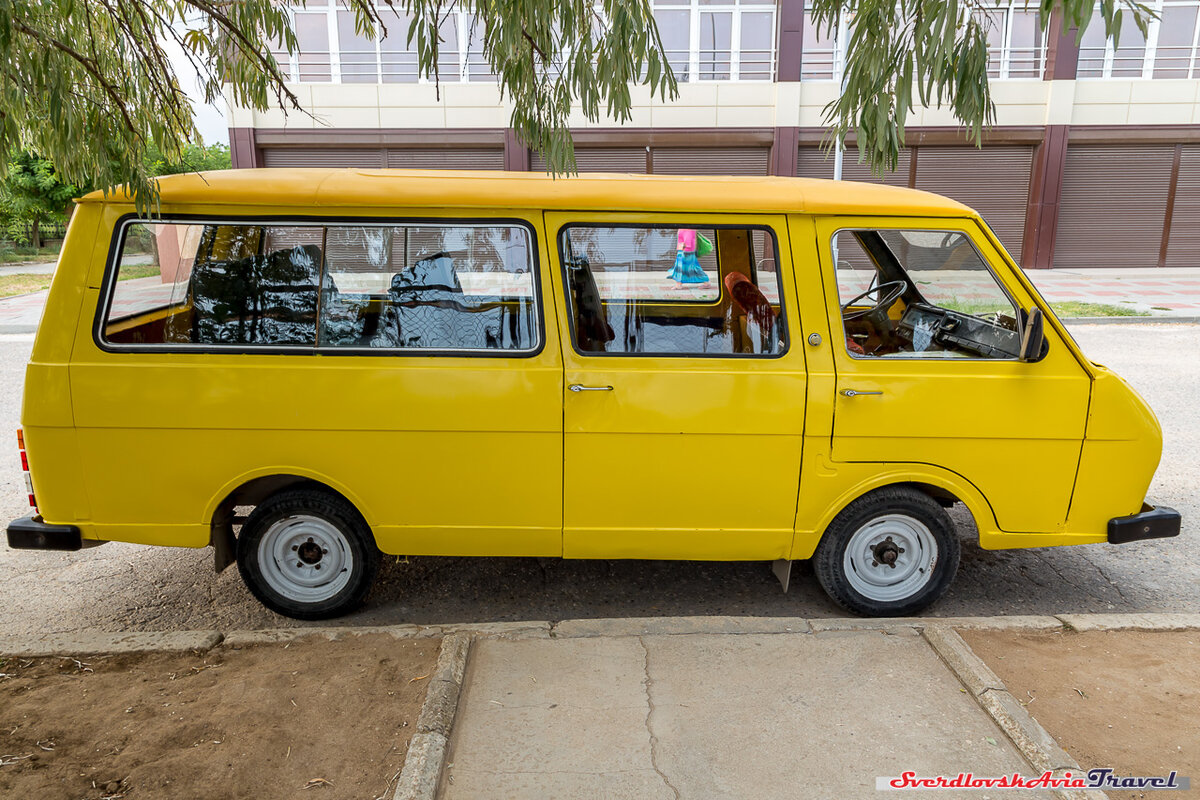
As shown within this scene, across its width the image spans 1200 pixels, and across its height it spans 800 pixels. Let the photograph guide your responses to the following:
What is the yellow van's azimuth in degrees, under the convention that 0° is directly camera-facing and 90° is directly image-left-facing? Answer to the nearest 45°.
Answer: approximately 270°

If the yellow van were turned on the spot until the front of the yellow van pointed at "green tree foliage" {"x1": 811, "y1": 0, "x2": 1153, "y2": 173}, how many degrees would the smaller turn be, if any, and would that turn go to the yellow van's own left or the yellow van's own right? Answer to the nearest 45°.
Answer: approximately 45° to the yellow van's own right

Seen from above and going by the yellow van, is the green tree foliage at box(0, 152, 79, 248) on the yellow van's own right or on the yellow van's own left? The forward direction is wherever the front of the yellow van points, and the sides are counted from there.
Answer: on the yellow van's own left
